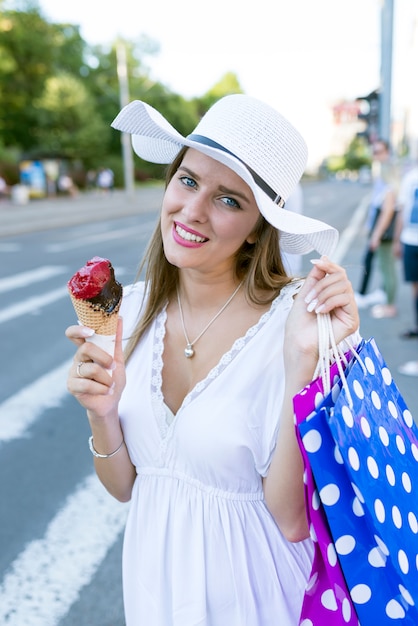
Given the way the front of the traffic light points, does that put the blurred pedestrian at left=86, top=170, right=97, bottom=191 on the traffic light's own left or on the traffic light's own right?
on the traffic light's own right

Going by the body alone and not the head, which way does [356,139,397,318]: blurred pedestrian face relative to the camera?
to the viewer's left

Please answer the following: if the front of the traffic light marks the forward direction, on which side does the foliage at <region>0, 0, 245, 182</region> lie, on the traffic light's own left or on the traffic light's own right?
on the traffic light's own right

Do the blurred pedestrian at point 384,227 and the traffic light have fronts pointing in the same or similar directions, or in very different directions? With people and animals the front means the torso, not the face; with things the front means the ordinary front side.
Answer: same or similar directions

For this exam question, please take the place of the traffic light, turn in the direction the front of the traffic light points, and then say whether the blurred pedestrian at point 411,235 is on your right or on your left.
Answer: on your left

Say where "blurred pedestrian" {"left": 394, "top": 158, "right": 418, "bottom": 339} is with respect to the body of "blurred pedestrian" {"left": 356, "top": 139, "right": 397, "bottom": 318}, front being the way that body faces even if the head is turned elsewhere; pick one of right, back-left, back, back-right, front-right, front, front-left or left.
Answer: left
